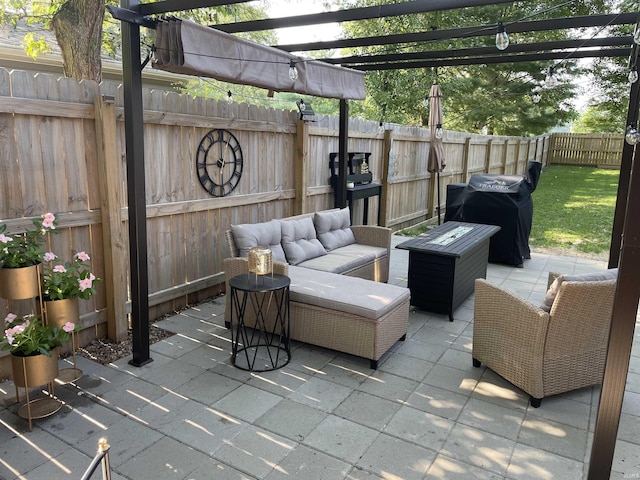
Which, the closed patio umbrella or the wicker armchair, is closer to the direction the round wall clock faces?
the wicker armchair

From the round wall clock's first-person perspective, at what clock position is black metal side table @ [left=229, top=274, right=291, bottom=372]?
The black metal side table is roughly at 1 o'clock from the round wall clock.

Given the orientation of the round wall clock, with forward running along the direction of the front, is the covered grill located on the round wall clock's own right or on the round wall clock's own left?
on the round wall clock's own left

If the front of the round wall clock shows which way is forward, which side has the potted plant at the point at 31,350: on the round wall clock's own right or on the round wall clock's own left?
on the round wall clock's own right

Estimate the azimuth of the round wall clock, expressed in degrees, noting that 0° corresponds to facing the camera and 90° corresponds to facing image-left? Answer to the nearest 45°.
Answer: approximately 315°
